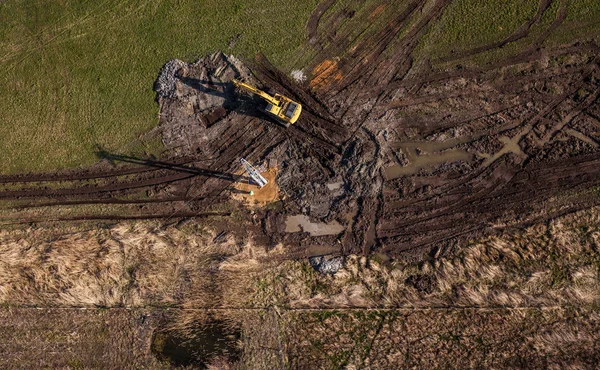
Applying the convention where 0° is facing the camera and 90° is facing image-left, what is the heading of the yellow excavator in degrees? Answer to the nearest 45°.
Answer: approximately 135°

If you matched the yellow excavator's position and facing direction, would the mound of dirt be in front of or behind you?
in front
